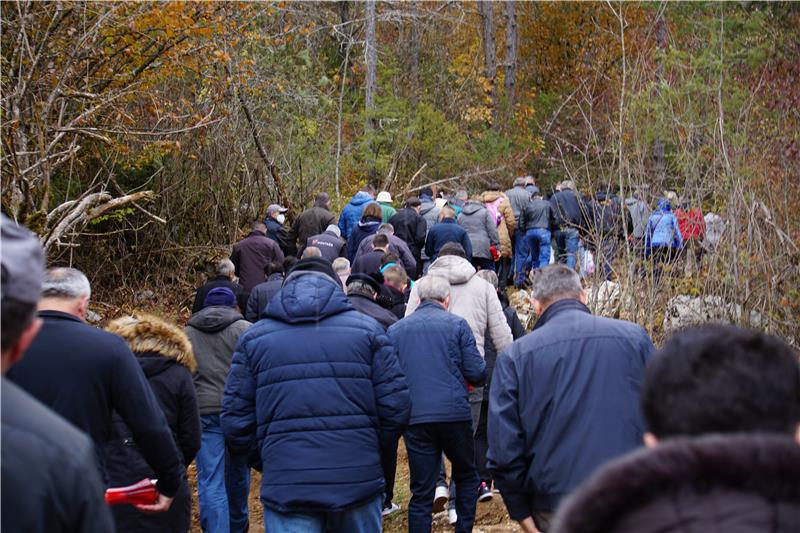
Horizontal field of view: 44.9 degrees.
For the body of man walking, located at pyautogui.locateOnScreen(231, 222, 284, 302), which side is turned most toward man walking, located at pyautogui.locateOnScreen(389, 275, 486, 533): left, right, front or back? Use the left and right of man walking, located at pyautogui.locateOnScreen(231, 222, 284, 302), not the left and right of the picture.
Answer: back

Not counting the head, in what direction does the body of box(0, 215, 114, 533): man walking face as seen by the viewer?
away from the camera

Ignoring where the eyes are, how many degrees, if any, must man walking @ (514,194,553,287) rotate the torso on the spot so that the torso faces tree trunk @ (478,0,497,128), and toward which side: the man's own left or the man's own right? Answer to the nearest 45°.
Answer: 0° — they already face it

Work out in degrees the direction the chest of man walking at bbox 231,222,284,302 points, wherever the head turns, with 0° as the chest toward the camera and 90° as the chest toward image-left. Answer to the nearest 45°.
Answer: approximately 180°

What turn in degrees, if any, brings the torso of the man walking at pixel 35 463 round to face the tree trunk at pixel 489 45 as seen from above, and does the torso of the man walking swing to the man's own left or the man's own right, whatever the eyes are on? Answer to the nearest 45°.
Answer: approximately 45° to the man's own right

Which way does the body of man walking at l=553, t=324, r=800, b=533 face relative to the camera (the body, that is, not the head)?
away from the camera

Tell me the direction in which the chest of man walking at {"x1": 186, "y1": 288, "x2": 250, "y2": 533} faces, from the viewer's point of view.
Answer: away from the camera

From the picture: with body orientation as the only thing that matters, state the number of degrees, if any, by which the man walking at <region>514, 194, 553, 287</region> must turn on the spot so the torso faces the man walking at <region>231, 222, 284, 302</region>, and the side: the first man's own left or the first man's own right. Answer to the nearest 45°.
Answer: approximately 135° to the first man's own left

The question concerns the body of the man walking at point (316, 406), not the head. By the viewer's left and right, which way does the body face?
facing away from the viewer

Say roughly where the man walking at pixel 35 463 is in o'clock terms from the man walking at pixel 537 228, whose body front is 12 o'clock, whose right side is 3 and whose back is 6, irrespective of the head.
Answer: the man walking at pixel 35 463 is roughly at 6 o'clock from the man walking at pixel 537 228.
